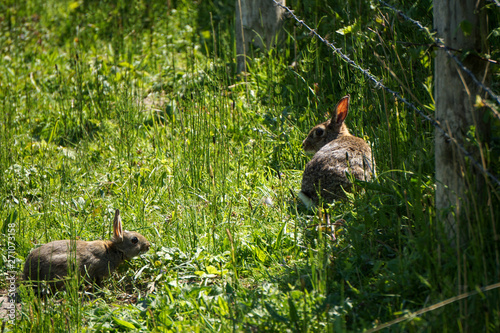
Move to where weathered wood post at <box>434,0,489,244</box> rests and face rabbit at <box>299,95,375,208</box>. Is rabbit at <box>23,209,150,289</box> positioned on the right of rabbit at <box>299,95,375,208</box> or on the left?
left

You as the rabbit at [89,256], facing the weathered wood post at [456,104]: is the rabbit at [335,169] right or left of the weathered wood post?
left

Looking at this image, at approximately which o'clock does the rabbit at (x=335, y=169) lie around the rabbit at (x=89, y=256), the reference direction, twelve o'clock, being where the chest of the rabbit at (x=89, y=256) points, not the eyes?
the rabbit at (x=335, y=169) is roughly at 12 o'clock from the rabbit at (x=89, y=256).

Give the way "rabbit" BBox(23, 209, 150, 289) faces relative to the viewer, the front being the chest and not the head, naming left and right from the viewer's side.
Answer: facing to the right of the viewer
